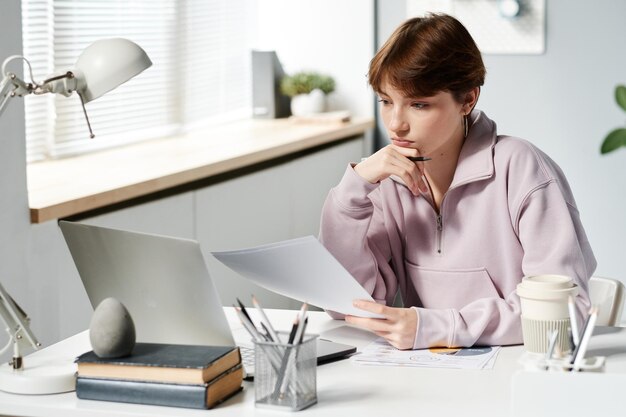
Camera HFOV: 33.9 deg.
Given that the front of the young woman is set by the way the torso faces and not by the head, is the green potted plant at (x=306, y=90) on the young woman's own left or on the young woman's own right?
on the young woman's own right

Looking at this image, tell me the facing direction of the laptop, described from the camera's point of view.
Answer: facing away from the viewer and to the right of the viewer

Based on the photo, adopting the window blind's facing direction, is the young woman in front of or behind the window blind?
in front

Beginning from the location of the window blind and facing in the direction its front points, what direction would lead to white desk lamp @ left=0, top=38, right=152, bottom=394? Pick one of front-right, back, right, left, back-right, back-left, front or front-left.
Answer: front-right

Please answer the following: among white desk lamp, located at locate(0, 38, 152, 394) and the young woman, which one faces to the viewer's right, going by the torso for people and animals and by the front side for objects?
the white desk lamp

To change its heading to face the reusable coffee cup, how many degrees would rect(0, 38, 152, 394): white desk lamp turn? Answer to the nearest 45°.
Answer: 0° — it already faces it

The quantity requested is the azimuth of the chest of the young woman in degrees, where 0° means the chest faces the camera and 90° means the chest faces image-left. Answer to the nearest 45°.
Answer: approximately 45°

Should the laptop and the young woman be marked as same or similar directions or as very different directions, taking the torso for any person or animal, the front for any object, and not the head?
very different directions

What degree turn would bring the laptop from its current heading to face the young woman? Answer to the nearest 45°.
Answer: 0° — it already faces them

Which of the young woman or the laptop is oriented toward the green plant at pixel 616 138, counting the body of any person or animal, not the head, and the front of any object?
the laptop

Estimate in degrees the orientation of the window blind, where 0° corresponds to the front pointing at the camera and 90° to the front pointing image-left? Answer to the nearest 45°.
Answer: approximately 315°

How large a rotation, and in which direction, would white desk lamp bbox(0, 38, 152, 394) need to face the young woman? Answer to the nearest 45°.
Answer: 0° — it already faces them

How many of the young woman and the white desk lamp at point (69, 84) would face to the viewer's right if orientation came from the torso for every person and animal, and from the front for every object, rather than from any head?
1

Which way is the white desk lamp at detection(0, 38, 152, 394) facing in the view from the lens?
facing to the right of the viewer
